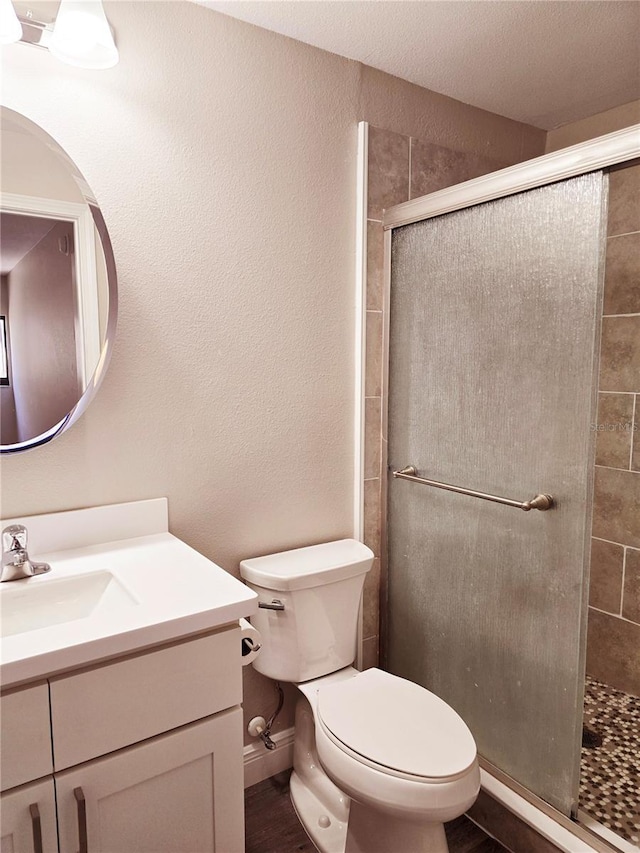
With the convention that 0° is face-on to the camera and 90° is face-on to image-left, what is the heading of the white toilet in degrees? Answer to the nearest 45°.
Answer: approximately 315°

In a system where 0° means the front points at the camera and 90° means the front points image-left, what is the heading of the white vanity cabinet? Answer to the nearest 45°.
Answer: approximately 315°

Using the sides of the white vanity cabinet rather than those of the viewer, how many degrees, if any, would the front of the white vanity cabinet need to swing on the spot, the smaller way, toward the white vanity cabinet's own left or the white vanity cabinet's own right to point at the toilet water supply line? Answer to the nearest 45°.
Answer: approximately 90° to the white vanity cabinet's own left

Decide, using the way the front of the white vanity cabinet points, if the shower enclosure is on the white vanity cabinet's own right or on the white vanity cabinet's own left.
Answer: on the white vanity cabinet's own left

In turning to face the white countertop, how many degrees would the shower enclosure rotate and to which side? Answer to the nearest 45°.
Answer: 0° — it already faces it
